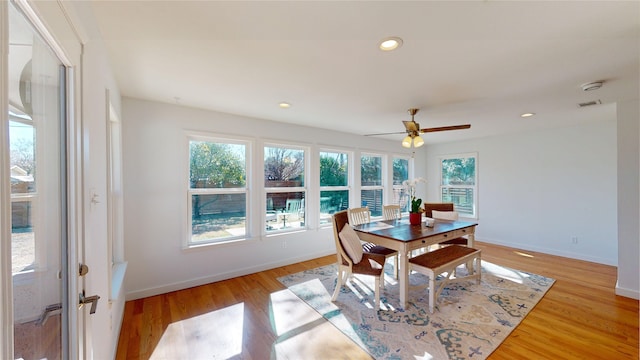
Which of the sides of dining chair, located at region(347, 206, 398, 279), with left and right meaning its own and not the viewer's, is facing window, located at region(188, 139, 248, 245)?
right

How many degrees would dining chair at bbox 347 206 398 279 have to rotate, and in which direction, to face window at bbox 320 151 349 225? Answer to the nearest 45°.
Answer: approximately 180°

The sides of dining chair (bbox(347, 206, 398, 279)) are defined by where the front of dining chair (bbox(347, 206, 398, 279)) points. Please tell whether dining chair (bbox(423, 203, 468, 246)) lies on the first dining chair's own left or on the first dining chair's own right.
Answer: on the first dining chair's own left

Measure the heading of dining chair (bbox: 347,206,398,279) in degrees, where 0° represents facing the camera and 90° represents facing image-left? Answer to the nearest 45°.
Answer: approximately 315°

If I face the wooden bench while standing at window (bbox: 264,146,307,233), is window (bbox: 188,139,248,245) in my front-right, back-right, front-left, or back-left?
back-right

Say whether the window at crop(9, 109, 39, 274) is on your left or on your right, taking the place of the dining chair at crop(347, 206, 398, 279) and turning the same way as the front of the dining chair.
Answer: on your right

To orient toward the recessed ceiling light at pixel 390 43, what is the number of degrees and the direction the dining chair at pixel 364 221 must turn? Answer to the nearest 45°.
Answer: approximately 45° to its right

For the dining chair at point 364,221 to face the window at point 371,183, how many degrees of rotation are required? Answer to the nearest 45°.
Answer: approximately 135° to its left

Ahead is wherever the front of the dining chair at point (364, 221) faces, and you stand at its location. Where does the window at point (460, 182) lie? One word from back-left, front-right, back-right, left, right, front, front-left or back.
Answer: left

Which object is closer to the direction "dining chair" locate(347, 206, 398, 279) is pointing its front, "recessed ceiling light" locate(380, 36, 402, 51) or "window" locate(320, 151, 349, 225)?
the recessed ceiling light

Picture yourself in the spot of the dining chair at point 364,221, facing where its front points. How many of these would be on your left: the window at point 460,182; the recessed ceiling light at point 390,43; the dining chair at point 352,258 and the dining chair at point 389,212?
2

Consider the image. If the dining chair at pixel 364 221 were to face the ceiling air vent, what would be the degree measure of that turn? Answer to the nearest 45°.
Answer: approximately 45° to its left

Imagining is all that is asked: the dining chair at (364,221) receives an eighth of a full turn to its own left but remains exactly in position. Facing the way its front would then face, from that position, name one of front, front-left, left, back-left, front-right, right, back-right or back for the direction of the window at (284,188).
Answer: back
